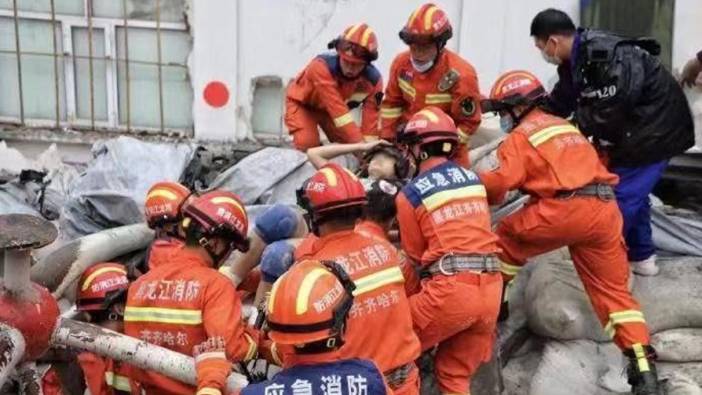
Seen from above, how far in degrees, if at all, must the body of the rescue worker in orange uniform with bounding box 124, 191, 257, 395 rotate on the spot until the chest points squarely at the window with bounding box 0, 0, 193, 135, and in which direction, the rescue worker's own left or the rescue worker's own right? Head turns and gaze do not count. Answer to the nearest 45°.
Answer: approximately 45° to the rescue worker's own left

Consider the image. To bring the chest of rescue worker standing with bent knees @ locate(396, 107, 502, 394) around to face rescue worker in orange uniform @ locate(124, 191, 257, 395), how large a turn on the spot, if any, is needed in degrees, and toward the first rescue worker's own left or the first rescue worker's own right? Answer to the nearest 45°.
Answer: approximately 90° to the first rescue worker's own left

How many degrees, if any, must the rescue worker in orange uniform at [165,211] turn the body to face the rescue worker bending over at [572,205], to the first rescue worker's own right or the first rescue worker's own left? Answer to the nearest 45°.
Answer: approximately 45° to the first rescue worker's own right

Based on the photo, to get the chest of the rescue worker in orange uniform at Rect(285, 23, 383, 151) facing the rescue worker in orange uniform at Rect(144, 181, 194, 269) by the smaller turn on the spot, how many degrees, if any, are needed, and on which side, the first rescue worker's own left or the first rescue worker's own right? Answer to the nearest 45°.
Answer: approximately 90° to the first rescue worker's own right

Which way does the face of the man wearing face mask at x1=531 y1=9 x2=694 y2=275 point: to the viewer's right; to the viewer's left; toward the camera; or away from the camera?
to the viewer's left

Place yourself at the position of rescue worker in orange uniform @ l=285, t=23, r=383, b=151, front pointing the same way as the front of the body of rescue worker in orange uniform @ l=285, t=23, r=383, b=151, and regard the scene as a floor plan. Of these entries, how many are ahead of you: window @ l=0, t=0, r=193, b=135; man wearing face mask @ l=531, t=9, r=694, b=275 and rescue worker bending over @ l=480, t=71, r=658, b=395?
2

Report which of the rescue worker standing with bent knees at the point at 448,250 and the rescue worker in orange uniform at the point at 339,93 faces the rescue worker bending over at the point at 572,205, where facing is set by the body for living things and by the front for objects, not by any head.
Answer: the rescue worker in orange uniform

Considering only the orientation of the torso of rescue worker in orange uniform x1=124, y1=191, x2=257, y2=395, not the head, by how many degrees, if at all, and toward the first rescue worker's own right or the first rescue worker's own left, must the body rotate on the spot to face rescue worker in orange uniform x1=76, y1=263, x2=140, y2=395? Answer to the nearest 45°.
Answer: approximately 90° to the first rescue worker's own left

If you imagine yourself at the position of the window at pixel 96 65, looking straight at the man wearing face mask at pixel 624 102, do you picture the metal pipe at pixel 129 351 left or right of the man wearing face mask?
right

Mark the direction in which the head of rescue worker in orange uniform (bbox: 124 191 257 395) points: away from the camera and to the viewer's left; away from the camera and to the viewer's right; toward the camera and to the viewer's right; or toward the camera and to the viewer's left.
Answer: away from the camera and to the viewer's right

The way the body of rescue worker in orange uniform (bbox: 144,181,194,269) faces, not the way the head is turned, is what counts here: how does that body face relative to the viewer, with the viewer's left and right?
facing away from the viewer and to the right of the viewer

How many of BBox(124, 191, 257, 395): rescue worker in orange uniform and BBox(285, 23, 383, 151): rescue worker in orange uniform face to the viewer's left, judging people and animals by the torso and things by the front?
0
